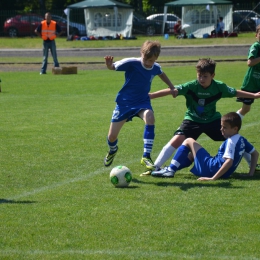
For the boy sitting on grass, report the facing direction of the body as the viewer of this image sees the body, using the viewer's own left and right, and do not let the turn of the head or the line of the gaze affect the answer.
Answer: facing to the left of the viewer

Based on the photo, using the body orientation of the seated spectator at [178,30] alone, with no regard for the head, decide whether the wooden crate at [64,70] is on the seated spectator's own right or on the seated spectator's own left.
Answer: on the seated spectator's own right

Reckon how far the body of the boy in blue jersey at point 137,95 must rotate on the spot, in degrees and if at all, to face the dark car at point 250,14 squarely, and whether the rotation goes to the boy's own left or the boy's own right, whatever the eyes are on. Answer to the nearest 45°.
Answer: approximately 135° to the boy's own left

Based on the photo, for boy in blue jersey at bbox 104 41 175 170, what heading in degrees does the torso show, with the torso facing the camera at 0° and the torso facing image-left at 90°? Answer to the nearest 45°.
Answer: approximately 315°

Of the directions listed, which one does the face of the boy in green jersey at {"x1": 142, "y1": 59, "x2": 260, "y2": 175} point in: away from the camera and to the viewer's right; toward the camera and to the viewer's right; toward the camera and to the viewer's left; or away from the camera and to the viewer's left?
toward the camera and to the viewer's left

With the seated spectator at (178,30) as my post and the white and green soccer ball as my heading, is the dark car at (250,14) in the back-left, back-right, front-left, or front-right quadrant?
back-left

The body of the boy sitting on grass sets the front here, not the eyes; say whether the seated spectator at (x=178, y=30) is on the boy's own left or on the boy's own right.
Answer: on the boy's own right

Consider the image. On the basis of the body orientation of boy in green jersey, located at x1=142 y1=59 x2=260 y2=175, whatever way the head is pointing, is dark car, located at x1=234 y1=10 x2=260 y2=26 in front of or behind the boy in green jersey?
behind

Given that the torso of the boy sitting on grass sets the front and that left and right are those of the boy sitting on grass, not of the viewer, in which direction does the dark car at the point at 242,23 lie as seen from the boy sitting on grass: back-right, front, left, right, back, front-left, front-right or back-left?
right

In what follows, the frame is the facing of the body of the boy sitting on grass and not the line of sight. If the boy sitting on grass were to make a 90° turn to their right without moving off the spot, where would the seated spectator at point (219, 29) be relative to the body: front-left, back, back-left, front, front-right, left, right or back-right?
front

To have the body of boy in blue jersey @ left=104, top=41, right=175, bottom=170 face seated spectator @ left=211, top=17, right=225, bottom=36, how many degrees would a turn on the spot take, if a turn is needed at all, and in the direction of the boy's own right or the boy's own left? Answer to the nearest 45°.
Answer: approximately 135° to the boy's own left

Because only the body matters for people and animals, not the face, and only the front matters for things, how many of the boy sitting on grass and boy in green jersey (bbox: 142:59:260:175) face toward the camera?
1
